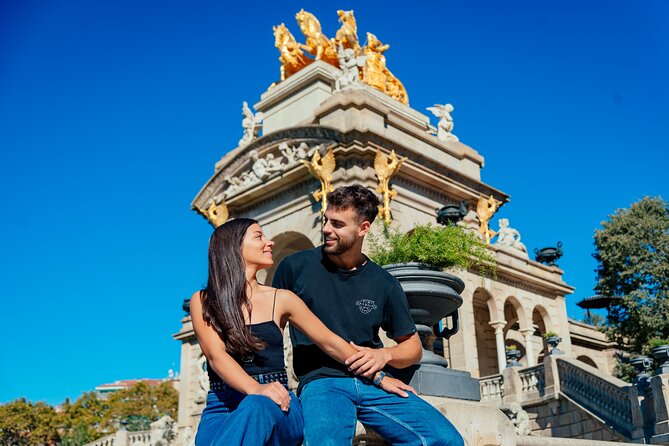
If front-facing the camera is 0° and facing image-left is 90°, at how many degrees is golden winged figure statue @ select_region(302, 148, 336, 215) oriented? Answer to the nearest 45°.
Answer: approximately 45°

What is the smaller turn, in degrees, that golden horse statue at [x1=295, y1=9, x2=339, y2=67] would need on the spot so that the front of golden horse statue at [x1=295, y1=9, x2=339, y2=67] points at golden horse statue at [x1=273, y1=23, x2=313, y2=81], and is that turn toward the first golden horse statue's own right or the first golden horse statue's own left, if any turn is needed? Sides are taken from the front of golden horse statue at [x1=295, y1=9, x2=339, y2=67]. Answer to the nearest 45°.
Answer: approximately 90° to the first golden horse statue's own right

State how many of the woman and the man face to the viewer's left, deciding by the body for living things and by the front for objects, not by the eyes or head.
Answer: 0
